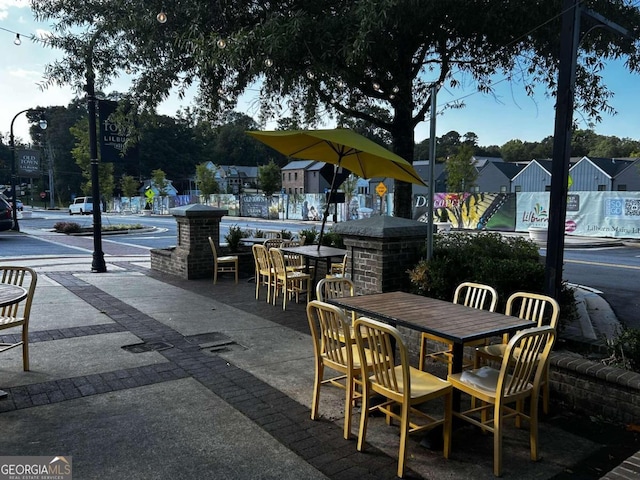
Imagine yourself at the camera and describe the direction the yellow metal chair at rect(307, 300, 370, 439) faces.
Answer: facing away from the viewer and to the right of the viewer

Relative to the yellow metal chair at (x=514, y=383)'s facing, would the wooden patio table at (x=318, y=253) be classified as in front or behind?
in front

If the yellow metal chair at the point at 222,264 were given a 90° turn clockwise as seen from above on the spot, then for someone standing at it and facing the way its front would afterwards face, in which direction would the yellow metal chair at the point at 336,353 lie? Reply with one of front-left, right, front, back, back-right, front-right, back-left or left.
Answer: front

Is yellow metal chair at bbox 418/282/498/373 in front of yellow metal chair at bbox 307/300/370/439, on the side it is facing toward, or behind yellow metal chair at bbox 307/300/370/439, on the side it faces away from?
in front

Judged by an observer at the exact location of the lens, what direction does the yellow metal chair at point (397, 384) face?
facing away from the viewer and to the right of the viewer

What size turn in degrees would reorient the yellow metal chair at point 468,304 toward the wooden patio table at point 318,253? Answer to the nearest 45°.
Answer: approximately 90° to its right

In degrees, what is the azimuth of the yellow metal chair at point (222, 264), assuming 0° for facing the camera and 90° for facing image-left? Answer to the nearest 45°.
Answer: approximately 270°

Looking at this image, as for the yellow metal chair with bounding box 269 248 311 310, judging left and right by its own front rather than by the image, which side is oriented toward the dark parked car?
left

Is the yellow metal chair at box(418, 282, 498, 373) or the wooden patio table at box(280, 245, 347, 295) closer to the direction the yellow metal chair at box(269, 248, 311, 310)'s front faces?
the wooden patio table

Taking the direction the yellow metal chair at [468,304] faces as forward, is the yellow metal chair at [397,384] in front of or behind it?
in front

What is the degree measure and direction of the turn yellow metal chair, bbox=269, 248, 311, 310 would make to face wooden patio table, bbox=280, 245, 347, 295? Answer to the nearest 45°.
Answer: approximately 45° to its right

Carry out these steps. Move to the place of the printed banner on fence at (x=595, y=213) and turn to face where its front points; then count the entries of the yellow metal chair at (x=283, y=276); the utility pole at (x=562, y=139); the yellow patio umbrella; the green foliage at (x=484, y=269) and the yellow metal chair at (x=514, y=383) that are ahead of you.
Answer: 5

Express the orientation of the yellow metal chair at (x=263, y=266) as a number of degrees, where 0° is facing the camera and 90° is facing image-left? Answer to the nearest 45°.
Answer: approximately 225°

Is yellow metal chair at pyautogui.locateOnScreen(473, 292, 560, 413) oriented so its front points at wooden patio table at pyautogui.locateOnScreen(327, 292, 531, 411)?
yes

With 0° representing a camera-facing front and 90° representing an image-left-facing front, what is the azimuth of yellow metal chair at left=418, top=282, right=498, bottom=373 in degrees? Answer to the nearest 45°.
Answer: approximately 45°

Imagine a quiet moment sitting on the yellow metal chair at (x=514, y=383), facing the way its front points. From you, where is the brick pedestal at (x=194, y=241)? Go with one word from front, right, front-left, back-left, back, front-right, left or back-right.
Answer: front

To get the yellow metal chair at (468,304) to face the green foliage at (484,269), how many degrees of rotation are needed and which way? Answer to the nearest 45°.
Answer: approximately 135° to its right
